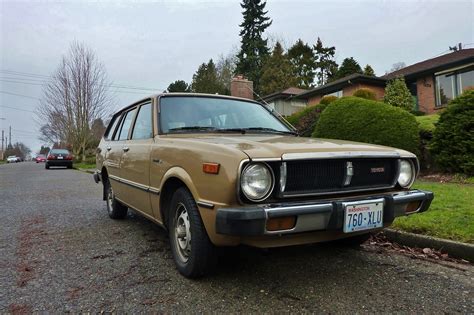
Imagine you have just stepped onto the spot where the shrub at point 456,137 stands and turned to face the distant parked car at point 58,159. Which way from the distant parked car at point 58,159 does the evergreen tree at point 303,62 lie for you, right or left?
right

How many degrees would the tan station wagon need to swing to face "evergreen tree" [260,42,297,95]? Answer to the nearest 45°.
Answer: approximately 135° to its left

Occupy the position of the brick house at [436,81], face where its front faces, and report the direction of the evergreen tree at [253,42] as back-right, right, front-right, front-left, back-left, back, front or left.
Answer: right

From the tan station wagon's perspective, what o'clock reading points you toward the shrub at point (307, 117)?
The shrub is roughly at 8 o'clock from the tan station wagon.

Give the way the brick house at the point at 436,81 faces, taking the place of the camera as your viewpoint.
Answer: facing the viewer and to the left of the viewer

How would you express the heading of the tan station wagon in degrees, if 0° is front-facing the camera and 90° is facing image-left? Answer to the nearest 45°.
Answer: approximately 315°

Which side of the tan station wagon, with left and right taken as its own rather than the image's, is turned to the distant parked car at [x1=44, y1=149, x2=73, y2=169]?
back

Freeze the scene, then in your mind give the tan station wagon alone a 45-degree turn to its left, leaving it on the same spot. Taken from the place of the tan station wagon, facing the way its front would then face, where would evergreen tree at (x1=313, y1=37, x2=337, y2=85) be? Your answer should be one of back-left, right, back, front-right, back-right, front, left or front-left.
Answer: left

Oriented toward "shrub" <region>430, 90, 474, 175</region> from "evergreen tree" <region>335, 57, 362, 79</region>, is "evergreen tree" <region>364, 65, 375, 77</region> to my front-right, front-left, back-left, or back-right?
front-left

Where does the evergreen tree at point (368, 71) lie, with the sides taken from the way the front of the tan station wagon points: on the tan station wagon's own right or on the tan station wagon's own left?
on the tan station wagon's own left

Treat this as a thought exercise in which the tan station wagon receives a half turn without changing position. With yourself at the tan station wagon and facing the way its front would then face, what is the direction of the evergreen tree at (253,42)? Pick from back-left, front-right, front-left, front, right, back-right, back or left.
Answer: front-right

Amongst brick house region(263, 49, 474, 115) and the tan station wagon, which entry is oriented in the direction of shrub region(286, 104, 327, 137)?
the brick house

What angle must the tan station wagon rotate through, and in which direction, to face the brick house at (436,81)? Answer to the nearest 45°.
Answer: approximately 90° to its left

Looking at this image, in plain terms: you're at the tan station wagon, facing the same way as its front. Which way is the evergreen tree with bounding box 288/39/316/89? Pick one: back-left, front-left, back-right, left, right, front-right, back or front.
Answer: back-left

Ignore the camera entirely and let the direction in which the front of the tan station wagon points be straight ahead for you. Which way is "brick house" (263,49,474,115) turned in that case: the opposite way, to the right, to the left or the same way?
to the right

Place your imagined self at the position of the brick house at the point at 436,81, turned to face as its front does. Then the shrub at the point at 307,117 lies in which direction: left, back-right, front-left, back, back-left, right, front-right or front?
front

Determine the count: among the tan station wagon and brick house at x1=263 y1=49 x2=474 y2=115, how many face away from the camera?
0
